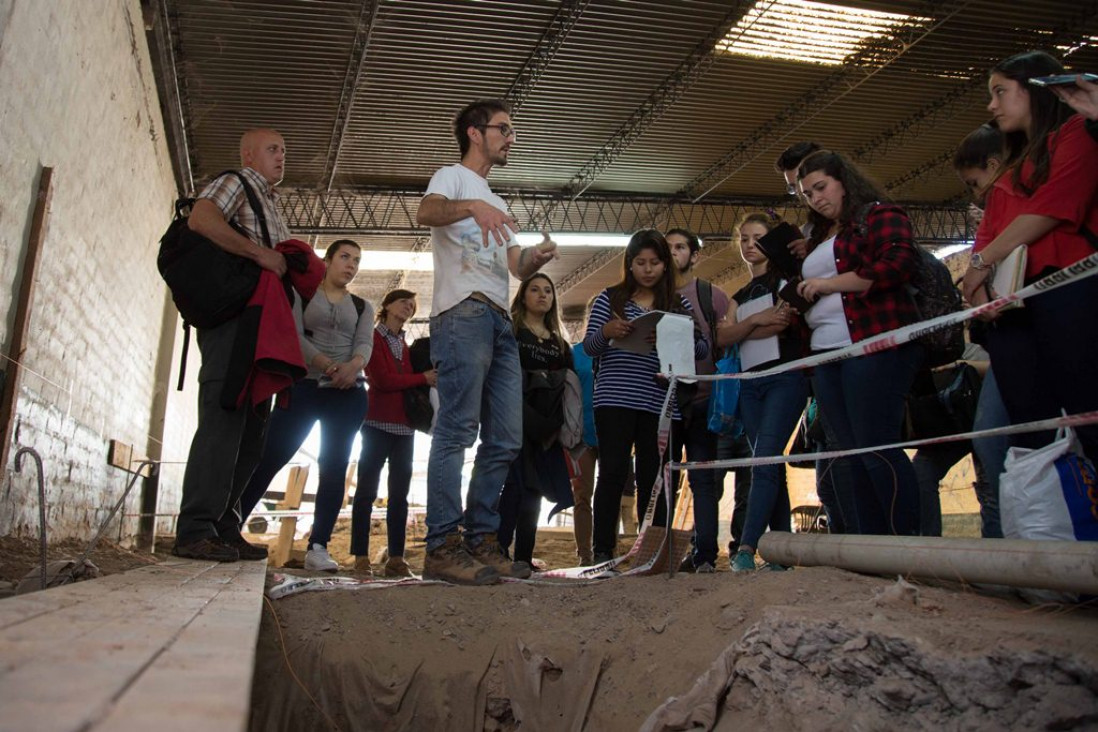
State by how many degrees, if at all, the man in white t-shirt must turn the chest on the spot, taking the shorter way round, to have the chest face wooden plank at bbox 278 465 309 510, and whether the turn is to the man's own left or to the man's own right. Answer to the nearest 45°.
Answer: approximately 135° to the man's own left

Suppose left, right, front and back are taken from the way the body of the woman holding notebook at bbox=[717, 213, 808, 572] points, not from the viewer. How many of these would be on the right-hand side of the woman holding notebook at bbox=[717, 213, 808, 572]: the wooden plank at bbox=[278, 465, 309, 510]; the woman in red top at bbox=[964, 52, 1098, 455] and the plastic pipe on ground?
1

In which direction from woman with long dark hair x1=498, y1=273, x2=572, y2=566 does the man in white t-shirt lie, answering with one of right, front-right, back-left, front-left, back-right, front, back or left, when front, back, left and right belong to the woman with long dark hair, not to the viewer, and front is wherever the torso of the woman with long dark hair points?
front

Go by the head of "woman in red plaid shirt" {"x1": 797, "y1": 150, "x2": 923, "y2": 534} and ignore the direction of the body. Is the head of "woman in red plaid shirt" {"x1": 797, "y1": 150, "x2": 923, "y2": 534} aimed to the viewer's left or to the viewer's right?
to the viewer's left

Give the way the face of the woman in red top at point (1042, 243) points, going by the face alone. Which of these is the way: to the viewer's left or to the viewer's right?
to the viewer's left

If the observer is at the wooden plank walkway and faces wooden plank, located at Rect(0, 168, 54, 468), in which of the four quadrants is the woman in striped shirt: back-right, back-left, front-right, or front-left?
front-right

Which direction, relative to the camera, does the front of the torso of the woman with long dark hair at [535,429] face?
toward the camera

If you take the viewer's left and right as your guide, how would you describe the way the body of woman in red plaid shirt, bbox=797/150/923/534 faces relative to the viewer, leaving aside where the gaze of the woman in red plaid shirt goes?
facing the viewer and to the left of the viewer

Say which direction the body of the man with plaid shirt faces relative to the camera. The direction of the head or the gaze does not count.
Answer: to the viewer's right

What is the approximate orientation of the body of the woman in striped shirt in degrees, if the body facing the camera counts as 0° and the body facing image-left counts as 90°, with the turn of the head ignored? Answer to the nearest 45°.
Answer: approximately 0°

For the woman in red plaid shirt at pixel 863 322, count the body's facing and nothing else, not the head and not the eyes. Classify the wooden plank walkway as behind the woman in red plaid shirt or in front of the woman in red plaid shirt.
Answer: in front
